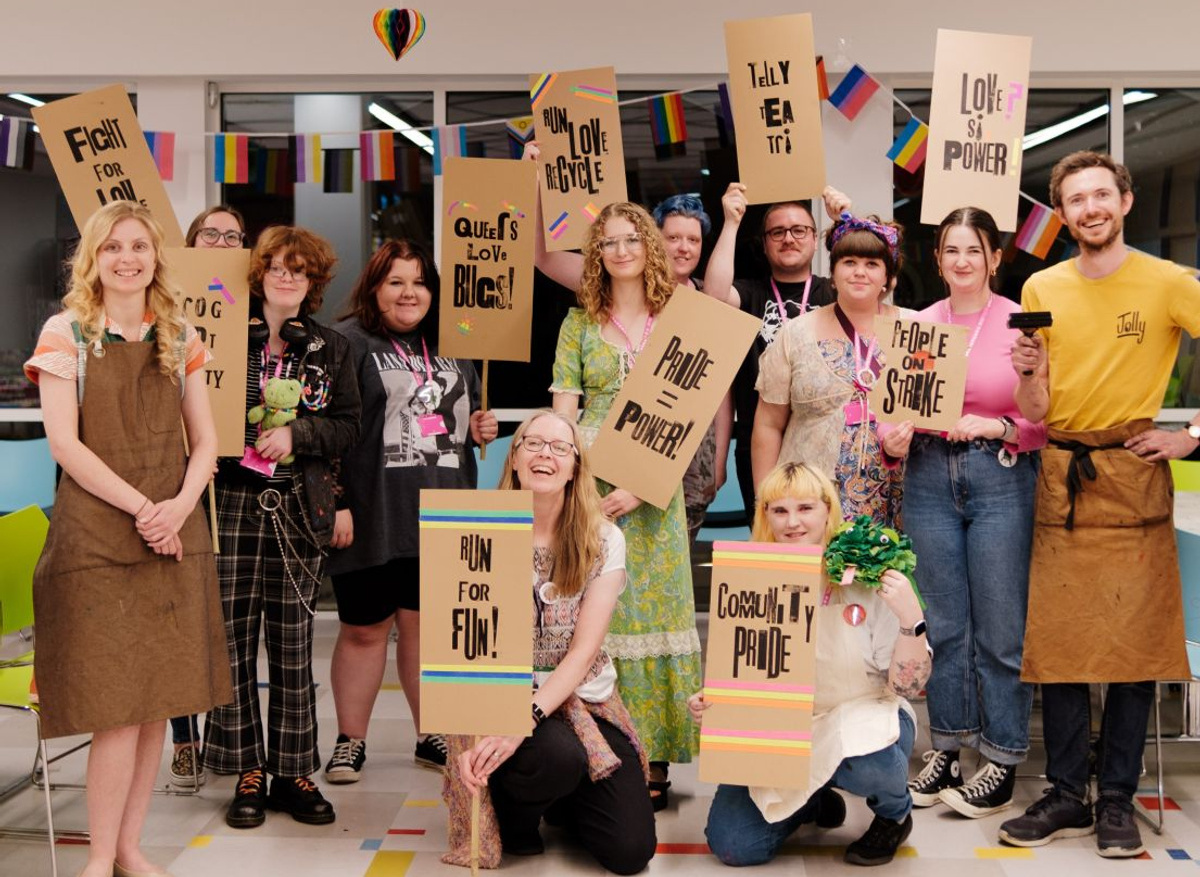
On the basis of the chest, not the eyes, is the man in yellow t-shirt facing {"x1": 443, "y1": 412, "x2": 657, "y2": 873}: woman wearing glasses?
no

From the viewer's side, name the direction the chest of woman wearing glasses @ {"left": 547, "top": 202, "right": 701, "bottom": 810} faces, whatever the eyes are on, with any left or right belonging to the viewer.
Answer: facing the viewer

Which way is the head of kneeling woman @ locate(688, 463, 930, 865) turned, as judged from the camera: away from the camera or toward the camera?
toward the camera

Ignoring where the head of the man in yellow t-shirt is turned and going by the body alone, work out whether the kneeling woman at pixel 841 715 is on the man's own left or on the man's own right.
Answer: on the man's own right

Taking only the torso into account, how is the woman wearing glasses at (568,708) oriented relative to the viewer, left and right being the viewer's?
facing the viewer and to the left of the viewer

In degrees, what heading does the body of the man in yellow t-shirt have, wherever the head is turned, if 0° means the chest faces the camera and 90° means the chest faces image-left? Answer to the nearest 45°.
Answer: approximately 0°

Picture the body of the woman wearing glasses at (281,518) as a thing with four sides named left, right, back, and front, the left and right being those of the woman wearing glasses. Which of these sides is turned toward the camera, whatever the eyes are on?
front

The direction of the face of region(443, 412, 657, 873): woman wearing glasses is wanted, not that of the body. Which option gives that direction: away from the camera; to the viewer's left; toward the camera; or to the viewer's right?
toward the camera

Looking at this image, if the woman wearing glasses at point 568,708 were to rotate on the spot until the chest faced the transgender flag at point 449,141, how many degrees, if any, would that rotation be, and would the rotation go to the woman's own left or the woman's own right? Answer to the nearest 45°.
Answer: approximately 135° to the woman's own right

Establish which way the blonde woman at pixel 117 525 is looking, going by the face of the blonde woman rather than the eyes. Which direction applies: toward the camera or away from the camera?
toward the camera

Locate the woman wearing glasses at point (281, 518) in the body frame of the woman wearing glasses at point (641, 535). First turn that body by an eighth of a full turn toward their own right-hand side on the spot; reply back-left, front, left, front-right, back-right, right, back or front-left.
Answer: front-right

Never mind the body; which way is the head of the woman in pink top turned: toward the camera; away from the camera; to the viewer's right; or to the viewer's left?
toward the camera

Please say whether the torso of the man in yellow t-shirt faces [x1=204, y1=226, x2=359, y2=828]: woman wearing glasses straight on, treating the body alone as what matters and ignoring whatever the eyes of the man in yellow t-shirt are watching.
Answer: no

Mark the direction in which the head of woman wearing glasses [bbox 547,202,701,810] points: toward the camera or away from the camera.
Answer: toward the camera

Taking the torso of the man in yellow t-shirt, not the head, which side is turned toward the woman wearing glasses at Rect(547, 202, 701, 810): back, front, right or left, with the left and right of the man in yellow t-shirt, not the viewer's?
right
